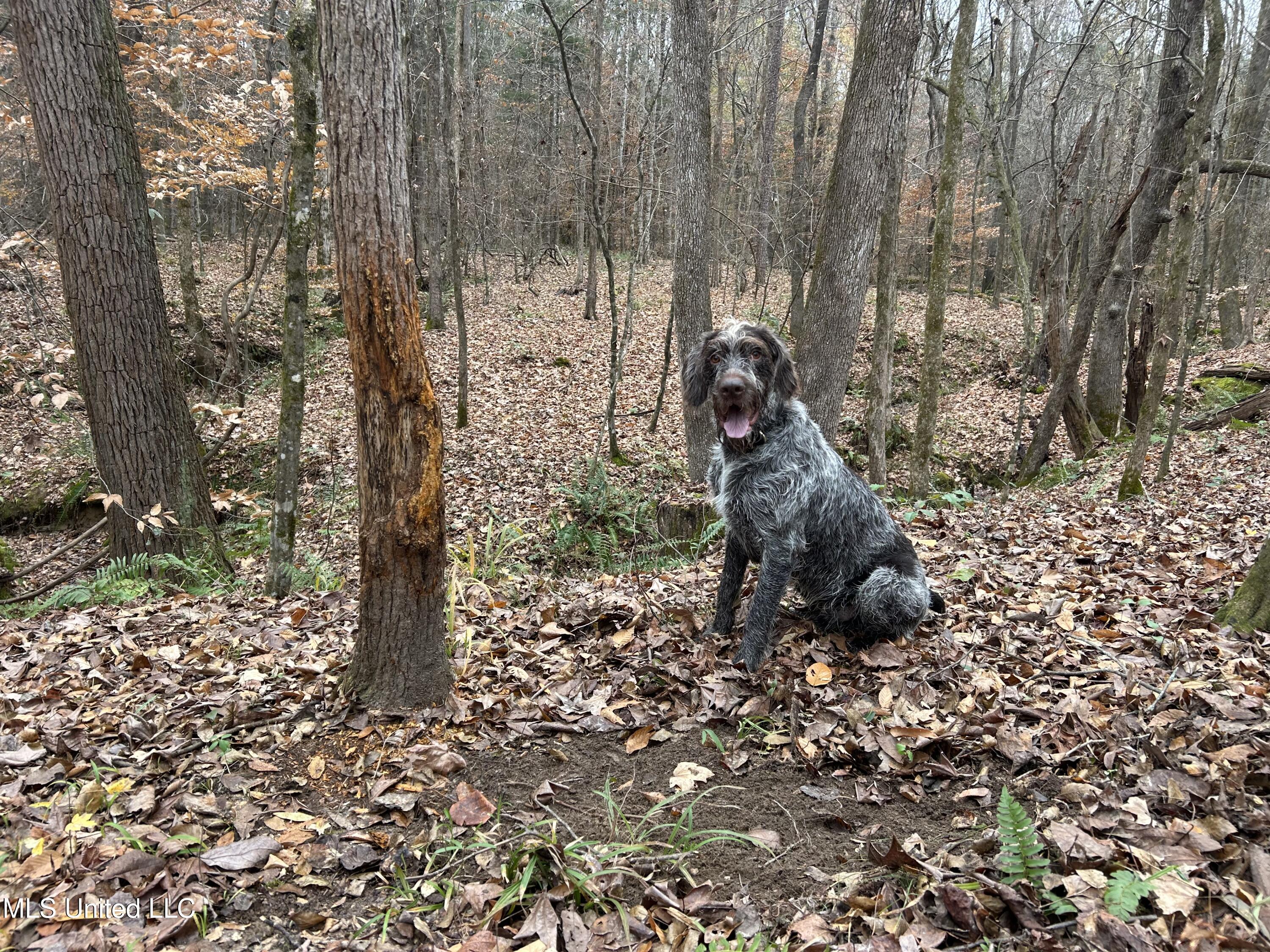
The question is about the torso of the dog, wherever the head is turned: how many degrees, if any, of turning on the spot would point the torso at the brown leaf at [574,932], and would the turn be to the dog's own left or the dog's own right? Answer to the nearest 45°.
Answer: approximately 45° to the dog's own left

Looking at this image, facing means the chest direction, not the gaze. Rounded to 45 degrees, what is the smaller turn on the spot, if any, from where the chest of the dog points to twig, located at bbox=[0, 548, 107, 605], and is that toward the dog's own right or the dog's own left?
approximately 45° to the dog's own right

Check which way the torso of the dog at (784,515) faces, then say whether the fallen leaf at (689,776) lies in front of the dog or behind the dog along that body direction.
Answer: in front

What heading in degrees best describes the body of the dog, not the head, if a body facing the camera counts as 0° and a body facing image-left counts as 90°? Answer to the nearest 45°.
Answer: approximately 45°

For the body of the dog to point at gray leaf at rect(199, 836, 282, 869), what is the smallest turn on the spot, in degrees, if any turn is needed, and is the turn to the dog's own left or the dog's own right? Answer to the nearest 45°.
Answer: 0° — it already faces it

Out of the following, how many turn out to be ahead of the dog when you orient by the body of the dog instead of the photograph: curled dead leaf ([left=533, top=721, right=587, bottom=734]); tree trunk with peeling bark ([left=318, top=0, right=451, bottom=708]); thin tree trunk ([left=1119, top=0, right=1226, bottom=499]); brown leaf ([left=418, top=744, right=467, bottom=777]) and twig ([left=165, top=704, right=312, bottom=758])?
4

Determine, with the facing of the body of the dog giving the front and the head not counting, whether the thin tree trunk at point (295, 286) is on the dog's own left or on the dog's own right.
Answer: on the dog's own right

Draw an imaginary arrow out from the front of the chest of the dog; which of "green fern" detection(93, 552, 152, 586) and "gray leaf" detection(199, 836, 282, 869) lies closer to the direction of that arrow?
the gray leaf

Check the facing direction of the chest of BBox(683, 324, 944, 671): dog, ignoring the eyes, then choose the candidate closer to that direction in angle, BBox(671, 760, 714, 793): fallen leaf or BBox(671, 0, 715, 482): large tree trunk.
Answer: the fallen leaf

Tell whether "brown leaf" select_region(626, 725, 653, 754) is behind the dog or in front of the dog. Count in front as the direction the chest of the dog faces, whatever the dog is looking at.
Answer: in front

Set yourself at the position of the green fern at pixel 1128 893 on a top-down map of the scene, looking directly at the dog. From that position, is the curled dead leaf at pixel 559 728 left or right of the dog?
left

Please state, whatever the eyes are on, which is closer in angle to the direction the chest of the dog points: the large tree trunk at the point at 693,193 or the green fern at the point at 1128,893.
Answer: the green fern

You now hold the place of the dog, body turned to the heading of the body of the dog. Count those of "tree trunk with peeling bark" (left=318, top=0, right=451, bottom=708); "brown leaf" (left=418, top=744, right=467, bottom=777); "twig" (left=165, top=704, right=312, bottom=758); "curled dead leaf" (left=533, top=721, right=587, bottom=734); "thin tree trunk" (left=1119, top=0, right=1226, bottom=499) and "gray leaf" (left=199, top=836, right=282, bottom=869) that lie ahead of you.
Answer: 5
